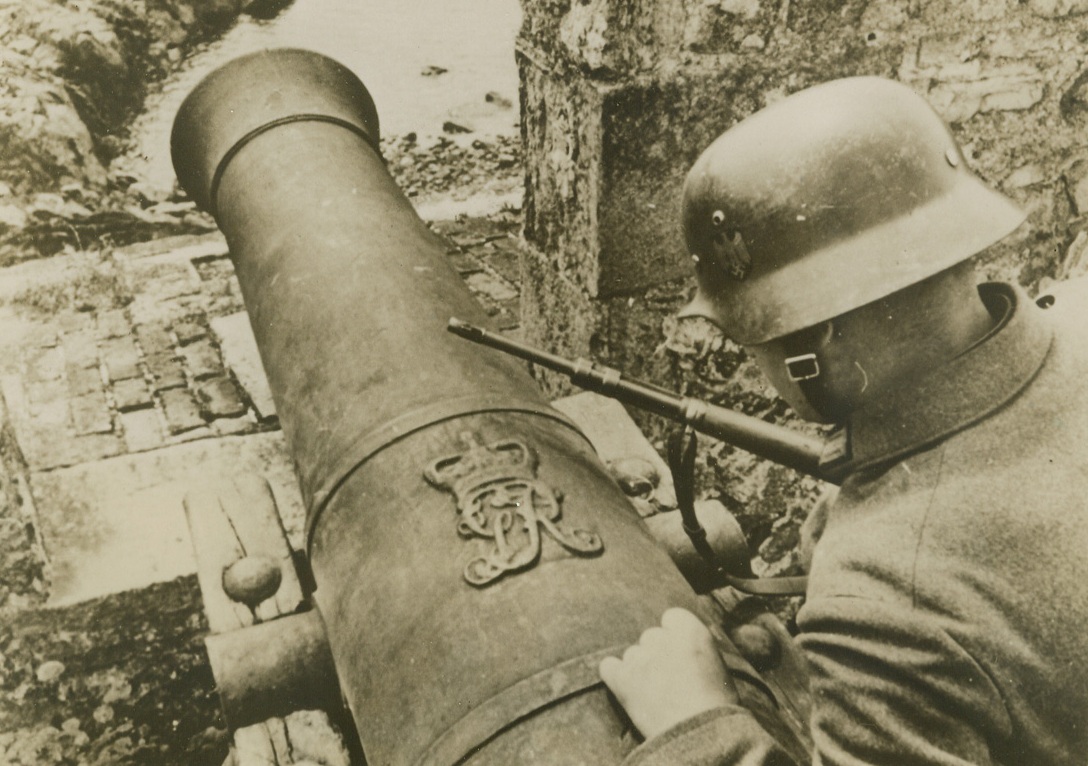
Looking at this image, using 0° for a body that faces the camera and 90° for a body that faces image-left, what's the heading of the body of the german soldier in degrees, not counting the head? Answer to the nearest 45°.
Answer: approximately 135°

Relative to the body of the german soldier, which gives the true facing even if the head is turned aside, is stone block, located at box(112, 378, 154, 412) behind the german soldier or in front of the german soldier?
in front

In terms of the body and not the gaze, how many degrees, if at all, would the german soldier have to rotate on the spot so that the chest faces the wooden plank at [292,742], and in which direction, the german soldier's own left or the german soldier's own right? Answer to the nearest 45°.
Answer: approximately 45° to the german soldier's own left

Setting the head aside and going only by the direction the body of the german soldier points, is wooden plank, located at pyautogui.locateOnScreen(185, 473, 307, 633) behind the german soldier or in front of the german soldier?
in front

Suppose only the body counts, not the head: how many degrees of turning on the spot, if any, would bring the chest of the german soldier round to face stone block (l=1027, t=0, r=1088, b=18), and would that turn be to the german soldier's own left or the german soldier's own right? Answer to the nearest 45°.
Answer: approximately 90° to the german soldier's own right
